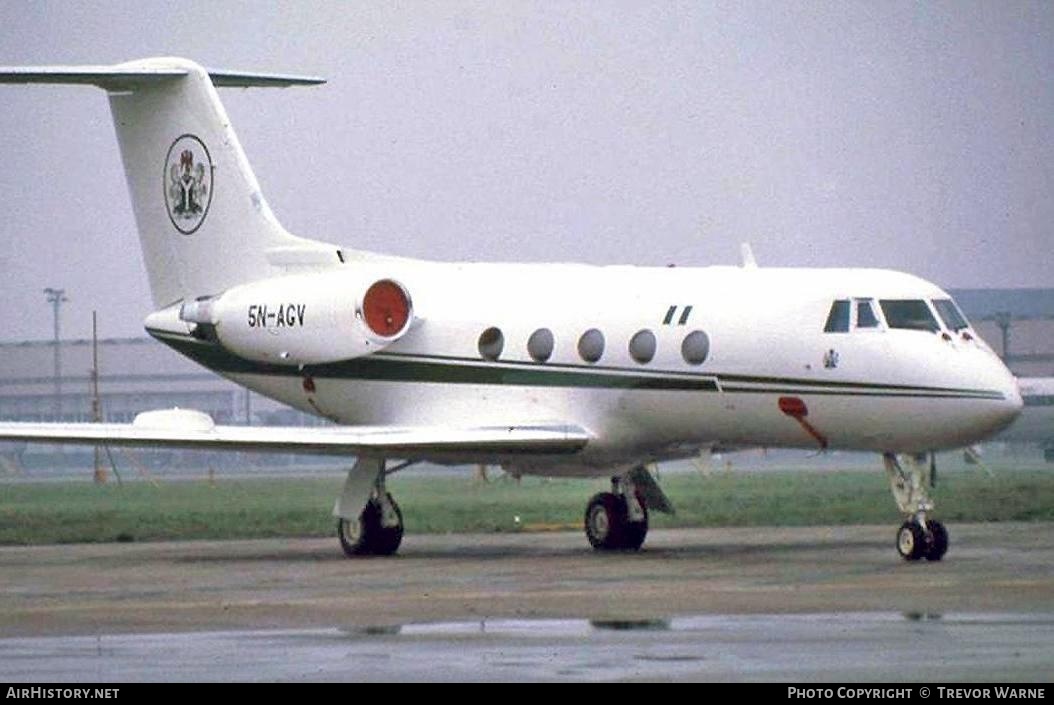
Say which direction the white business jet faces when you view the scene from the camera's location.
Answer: facing the viewer and to the right of the viewer
